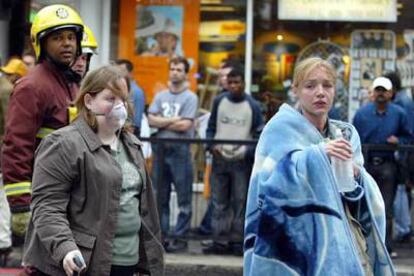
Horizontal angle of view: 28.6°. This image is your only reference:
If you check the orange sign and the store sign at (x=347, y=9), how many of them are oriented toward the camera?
2

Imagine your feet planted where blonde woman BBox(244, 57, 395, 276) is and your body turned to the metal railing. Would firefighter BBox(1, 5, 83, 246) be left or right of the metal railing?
left

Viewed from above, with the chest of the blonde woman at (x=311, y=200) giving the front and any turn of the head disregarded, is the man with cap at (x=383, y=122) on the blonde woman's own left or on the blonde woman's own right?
on the blonde woman's own left

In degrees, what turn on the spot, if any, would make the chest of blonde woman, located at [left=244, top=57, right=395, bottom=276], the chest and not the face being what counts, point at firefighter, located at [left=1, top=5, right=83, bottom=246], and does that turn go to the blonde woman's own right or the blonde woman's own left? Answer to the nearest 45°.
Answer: approximately 135° to the blonde woman's own right

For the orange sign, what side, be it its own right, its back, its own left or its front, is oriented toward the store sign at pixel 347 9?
left

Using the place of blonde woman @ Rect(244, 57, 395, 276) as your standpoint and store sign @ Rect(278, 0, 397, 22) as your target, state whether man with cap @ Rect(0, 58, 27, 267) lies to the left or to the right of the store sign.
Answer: left

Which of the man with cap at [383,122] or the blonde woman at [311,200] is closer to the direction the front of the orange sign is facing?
the blonde woman

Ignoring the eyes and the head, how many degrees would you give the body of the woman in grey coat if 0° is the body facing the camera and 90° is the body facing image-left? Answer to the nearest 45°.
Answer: approximately 315°

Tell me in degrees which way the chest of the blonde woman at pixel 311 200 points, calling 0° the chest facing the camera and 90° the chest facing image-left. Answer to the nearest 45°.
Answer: approximately 315°
